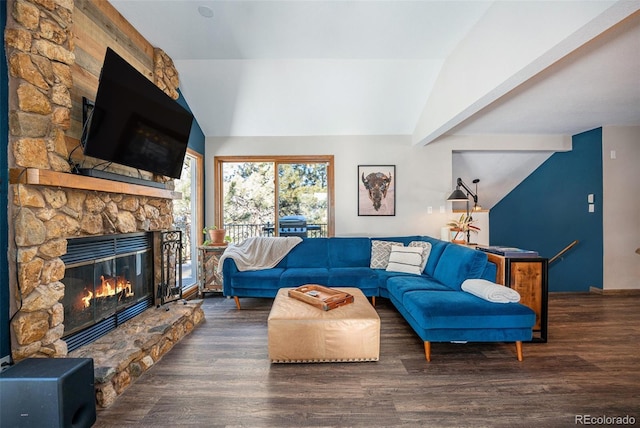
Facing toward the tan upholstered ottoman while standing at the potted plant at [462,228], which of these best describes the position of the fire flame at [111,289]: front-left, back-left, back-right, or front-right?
front-right

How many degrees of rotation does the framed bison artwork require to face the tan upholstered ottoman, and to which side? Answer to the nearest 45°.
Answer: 0° — it already faces it

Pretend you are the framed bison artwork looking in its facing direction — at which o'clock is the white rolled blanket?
The white rolled blanket is roughly at 11 o'clock from the framed bison artwork.

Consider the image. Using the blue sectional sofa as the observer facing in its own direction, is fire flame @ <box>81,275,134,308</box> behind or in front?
in front

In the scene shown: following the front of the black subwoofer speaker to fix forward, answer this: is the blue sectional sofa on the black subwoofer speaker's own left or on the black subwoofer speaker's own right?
on the black subwoofer speaker's own left

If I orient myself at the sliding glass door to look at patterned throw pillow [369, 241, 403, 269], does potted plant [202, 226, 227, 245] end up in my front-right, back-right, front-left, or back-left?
back-right

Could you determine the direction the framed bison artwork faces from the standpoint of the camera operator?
facing the viewer

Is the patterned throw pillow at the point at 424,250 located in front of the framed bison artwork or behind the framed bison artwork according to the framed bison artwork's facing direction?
in front

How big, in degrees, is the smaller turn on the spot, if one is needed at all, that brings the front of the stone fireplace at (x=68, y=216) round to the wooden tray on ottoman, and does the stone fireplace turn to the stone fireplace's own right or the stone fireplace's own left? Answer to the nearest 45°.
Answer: approximately 45° to the stone fireplace's own left

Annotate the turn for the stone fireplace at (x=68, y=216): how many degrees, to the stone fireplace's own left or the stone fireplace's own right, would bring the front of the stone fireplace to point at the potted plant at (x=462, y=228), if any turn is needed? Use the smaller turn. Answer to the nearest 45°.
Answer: approximately 45° to the stone fireplace's own left

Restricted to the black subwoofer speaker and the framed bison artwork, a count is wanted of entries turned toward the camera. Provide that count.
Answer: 2

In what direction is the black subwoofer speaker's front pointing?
toward the camera

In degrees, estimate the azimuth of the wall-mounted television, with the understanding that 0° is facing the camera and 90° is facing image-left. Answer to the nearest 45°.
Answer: approximately 315°

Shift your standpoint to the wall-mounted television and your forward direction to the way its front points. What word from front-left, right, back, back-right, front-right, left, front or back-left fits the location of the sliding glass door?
left

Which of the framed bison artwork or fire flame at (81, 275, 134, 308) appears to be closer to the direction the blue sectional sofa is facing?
the fire flame

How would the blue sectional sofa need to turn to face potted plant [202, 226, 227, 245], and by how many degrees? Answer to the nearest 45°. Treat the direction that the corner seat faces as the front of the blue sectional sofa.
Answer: approximately 45° to its right

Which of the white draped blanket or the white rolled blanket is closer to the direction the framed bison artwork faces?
the white rolled blanket

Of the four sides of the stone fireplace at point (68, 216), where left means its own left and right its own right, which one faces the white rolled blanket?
front

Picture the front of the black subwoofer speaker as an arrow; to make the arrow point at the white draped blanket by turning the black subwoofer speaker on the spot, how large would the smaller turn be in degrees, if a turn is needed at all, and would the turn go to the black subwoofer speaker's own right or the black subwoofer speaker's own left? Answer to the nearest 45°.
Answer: approximately 135° to the black subwoofer speaker's own left

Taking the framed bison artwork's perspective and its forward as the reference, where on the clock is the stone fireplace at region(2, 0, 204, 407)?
The stone fireplace is roughly at 1 o'clock from the framed bison artwork.
